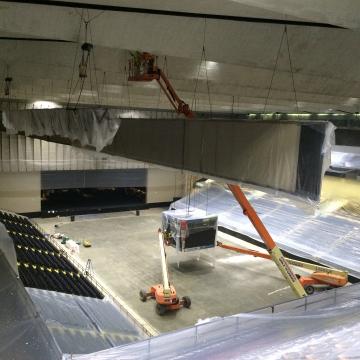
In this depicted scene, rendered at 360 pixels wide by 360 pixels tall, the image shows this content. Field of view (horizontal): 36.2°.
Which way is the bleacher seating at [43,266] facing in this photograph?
to the viewer's right

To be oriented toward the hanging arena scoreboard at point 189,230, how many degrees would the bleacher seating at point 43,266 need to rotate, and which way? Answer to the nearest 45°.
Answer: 0° — it already faces it
